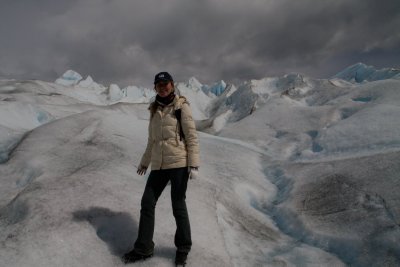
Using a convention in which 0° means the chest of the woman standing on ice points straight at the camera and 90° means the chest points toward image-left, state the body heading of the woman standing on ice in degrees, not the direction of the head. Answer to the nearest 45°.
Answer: approximately 45°
